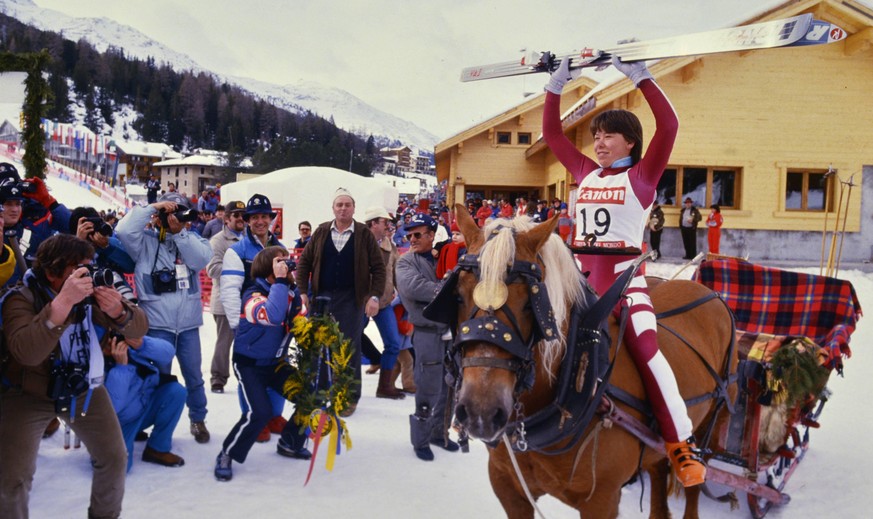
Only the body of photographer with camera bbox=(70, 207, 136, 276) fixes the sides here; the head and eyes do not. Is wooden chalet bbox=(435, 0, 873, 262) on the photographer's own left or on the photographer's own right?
on the photographer's own left

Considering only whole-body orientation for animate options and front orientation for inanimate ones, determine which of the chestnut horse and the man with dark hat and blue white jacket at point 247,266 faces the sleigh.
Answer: the man with dark hat and blue white jacket

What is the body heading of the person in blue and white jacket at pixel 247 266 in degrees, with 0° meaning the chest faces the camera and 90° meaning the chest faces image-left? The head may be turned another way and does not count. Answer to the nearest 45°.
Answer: approximately 315°

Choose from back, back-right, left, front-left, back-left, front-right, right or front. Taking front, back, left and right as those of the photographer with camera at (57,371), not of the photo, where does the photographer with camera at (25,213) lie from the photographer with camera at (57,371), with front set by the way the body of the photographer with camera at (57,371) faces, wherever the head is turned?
back-left

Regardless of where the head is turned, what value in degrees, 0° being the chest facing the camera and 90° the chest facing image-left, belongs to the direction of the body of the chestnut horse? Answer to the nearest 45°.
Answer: approximately 45°

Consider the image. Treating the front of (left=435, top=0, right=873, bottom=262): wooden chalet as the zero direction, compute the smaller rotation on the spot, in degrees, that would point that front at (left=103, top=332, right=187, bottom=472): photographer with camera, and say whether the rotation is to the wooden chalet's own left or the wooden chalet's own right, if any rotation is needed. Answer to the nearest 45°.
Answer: approximately 45° to the wooden chalet's own right

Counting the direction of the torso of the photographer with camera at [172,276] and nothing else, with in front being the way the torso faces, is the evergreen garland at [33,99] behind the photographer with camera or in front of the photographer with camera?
behind

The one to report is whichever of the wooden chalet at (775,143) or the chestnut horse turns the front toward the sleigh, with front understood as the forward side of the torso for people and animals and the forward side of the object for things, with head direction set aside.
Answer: the wooden chalet

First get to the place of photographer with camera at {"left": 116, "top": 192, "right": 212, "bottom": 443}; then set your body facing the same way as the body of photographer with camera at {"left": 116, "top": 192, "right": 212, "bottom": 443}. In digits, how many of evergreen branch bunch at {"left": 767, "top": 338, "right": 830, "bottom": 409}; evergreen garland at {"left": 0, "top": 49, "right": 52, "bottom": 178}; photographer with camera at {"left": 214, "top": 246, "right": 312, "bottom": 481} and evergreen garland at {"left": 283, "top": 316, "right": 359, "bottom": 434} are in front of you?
3

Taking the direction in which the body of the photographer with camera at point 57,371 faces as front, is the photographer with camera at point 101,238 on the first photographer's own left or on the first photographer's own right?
on the first photographer's own left
